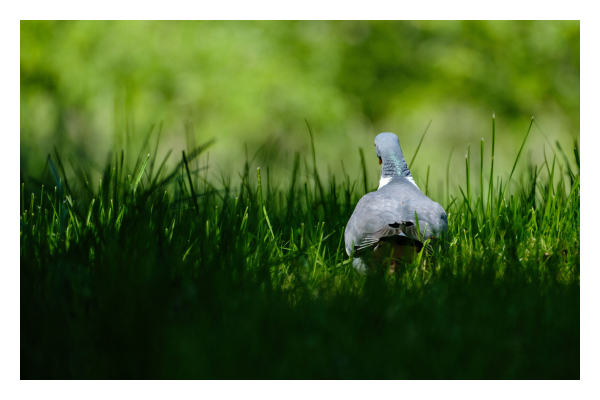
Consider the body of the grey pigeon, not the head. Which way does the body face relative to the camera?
away from the camera
